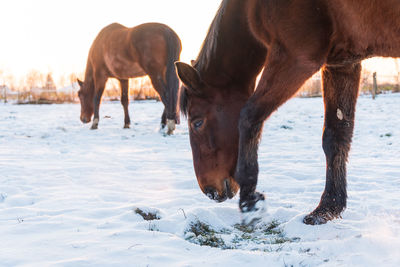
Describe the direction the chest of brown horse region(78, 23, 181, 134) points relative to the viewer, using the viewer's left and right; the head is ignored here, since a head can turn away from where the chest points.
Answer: facing away from the viewer and to the left of the viewer

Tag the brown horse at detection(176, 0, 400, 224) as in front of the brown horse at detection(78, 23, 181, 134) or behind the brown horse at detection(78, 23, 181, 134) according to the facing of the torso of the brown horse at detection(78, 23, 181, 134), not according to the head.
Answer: behind

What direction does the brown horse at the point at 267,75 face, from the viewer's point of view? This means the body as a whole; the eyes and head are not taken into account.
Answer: to the viewer's left

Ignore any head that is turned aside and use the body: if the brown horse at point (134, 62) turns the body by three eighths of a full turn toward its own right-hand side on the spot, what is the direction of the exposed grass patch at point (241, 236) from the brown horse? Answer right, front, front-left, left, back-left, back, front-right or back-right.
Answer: right

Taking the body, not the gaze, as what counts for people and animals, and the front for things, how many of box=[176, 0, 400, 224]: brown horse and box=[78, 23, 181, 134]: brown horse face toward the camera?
0
